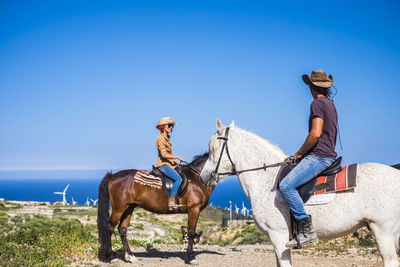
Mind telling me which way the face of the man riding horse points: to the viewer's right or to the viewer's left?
to the viewer's left

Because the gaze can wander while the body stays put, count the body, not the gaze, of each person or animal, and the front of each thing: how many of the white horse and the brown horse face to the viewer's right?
1

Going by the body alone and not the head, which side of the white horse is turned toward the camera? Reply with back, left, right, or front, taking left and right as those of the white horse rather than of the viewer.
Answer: left

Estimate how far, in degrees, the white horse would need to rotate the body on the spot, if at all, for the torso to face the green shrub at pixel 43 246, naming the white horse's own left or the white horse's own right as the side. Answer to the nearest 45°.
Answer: approximately 45° to the white horse's own right

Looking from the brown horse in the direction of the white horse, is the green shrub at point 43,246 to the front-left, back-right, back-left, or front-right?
back-right

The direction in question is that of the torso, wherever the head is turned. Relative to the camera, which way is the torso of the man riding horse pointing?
to the viewer's left

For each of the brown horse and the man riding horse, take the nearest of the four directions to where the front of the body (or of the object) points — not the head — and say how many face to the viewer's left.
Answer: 1

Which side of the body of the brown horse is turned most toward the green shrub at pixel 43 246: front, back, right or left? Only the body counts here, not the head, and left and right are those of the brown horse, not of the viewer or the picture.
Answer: back

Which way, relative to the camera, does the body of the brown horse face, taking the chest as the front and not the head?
to the viewer's right
